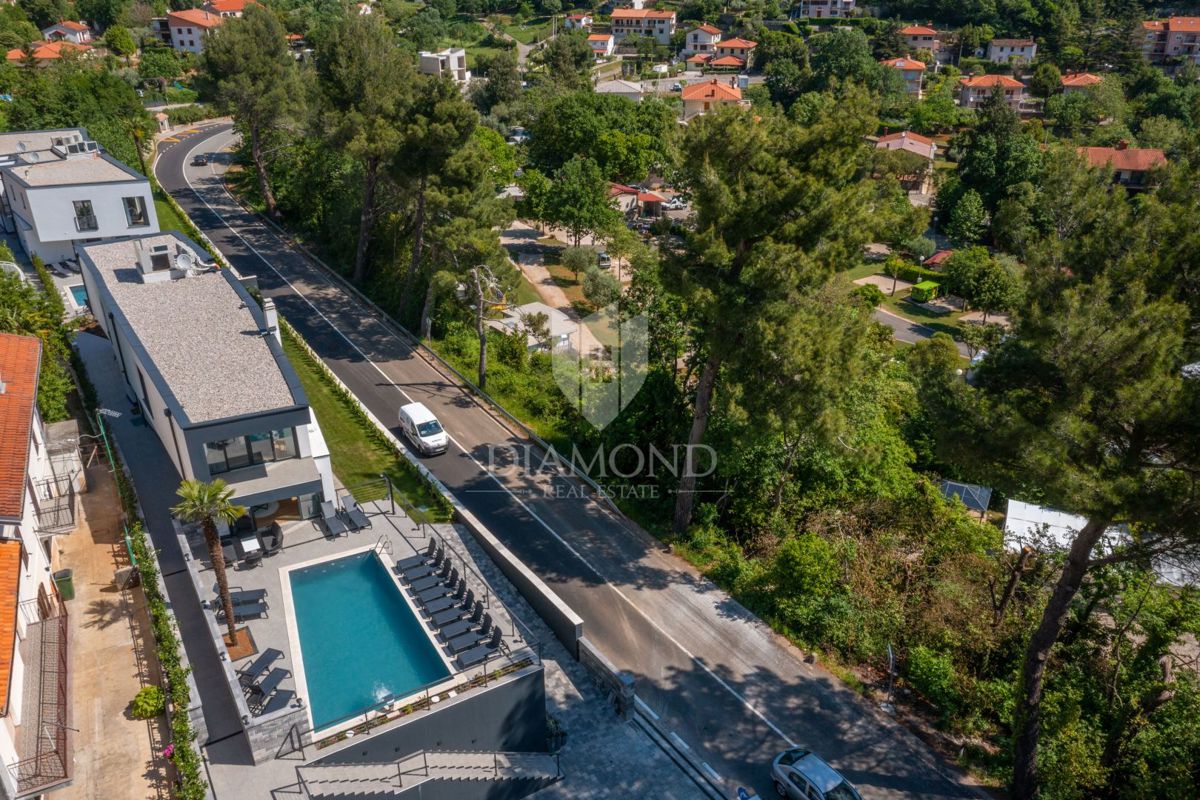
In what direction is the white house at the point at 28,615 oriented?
to the viewer's right

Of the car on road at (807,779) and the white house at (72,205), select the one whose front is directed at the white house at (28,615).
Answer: the white house at (72,205)

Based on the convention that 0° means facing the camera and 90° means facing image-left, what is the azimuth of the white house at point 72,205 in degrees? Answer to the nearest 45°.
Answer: approximately 0°

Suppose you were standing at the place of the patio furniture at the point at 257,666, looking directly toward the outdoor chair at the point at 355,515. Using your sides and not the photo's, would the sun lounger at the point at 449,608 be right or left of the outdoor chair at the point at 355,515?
right

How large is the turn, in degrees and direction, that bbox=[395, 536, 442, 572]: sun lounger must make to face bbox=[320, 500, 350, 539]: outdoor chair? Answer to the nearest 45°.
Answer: approximately 90° to its right

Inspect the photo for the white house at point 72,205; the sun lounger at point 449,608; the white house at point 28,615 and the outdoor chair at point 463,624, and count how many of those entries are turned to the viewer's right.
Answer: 1

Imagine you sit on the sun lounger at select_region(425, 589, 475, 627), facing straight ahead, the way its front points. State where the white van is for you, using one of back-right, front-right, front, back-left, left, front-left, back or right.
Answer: back-right

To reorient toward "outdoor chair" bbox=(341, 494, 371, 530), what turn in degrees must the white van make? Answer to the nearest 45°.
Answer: approximately 45° to its right

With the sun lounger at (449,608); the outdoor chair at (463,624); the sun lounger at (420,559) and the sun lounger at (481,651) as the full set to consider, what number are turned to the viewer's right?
0

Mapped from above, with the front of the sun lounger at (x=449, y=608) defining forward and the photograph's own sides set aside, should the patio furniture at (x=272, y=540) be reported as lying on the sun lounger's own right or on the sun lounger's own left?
on the sun lounger's own right

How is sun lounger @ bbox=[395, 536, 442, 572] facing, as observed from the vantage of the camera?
facing the viewer and to the left of the viewer

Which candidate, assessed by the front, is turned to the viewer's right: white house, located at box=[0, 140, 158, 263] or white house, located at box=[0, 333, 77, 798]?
white house, located at box=[0, 333, 77, 798]

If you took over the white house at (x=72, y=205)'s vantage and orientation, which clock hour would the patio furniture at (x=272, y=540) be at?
The patio furniture is roughly at 12 o'clock from the white house.

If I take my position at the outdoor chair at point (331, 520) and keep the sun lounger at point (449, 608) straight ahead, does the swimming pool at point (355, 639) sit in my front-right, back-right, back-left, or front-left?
front-right

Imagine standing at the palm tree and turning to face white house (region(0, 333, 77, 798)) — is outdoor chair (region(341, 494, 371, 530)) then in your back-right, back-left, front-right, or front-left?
back-right

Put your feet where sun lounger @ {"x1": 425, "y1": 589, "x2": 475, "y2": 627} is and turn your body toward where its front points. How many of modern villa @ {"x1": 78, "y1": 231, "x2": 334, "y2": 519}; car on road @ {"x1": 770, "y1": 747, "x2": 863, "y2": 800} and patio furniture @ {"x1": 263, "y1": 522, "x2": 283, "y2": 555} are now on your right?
2

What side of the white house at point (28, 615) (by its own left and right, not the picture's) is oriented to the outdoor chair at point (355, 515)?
front
